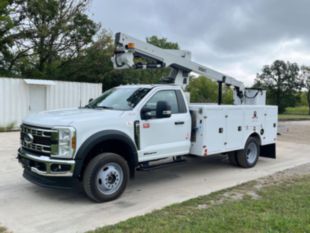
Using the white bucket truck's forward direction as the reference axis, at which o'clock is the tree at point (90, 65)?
The tree is roughly at 4 o'clock from the white bucket truck.

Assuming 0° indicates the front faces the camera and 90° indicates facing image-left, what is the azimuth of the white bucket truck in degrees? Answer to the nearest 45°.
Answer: approximately 45°

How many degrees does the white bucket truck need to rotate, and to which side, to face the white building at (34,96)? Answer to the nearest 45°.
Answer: approximately 90° to its right

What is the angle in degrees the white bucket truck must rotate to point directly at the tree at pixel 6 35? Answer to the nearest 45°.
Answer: approximately 90° to its right
